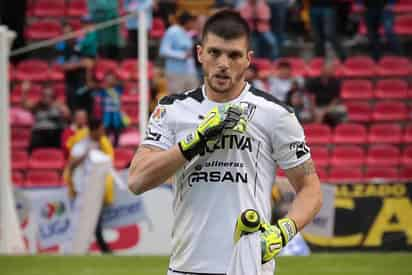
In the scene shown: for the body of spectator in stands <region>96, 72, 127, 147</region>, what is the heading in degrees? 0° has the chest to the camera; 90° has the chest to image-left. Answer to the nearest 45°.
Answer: approximately 0°

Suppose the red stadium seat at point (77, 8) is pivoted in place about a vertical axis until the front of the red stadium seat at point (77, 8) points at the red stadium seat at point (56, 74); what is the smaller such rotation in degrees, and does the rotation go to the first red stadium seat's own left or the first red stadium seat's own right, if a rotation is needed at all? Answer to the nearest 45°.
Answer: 0° — it already faces it

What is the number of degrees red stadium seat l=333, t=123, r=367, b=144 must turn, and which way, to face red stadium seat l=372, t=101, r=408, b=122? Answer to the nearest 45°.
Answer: approximately 135° to its left

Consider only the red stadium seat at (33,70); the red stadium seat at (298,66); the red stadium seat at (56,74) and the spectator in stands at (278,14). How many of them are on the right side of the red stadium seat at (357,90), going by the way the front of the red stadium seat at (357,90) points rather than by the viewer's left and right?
4
